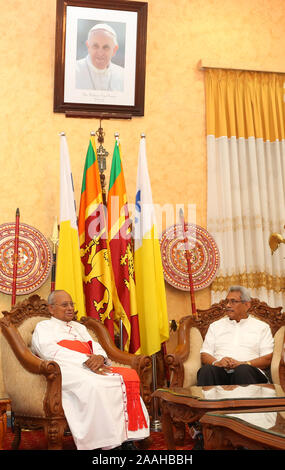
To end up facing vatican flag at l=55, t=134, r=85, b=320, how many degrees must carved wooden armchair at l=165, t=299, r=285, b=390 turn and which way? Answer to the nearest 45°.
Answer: approximately 90° to its right

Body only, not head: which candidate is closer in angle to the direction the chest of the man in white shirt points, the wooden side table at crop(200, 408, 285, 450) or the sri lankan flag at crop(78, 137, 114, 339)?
the wooden side table

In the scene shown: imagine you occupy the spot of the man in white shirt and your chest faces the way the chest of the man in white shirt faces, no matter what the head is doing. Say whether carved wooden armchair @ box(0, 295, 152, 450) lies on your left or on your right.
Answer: on your right

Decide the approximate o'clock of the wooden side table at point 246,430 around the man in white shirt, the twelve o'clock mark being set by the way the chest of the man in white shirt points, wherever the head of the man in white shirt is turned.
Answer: The wooden side table is roughly at 12 o'clock from the man in white shirt.

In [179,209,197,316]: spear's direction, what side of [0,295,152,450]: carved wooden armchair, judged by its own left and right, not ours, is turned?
left

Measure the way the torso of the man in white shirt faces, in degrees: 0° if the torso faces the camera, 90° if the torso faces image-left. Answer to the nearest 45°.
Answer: approximately 0°

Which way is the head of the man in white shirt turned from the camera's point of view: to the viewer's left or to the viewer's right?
to the viewer's left

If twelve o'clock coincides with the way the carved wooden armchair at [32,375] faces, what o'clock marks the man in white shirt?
The man in white shirt is roughly at 10 o'clock from the carved wooden armchair.
